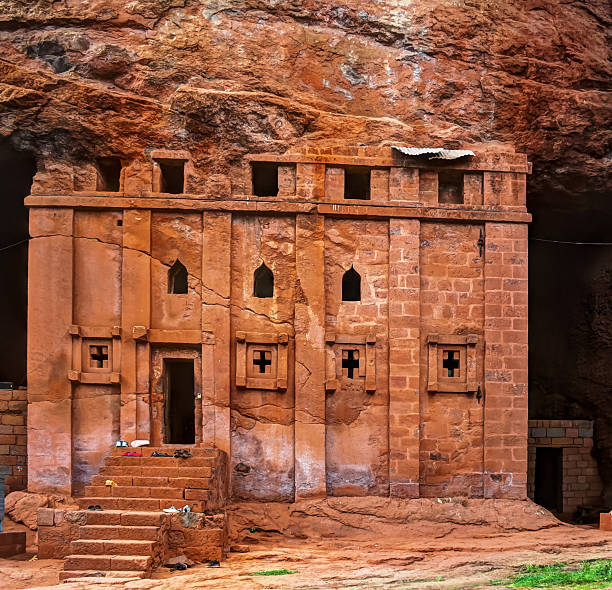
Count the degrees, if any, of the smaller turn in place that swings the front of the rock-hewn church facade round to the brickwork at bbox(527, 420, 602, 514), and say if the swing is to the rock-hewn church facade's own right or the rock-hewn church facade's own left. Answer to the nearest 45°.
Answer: approximately 135° to the rock-hewn church facade's own left

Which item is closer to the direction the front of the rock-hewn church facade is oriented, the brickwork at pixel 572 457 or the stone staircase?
the stone staircase

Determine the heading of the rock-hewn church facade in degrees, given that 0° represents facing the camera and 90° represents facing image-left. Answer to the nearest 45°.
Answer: approximately 0°
